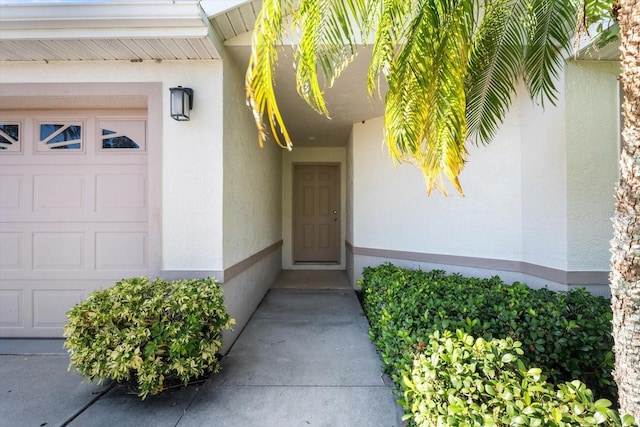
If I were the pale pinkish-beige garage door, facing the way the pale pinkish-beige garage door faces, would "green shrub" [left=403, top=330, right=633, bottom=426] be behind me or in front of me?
in front

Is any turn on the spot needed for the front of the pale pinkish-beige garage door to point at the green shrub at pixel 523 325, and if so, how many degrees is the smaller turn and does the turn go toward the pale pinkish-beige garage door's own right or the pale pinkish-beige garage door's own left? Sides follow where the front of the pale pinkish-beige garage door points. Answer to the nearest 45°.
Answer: approximately 45° to the pale pinkish-beige garage door's own left

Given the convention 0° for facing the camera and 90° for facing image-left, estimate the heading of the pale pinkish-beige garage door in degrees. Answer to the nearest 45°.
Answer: approximately 0°

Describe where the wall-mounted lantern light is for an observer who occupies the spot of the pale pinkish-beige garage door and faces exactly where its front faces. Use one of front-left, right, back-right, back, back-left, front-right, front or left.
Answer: front-left
